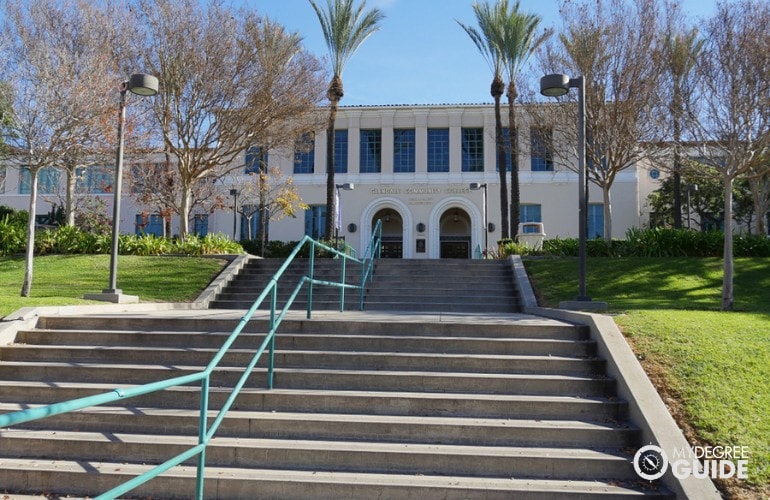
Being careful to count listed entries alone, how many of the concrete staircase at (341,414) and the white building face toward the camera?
2

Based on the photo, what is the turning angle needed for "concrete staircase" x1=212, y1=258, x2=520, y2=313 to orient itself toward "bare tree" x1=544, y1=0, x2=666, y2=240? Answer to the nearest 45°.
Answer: approximately 90° to its left

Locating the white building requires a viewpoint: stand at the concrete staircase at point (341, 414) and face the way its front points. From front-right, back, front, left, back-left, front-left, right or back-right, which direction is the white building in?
back

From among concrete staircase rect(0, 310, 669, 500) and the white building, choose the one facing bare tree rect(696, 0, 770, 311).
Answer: the white building

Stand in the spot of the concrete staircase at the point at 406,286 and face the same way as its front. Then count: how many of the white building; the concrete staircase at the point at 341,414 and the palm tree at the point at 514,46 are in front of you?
1

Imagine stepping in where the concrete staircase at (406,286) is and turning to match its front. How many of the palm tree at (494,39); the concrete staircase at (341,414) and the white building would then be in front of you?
1

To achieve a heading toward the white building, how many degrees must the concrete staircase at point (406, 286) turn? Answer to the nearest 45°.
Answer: approximately 180°

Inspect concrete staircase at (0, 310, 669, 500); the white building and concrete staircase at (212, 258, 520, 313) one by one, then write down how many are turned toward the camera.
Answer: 3

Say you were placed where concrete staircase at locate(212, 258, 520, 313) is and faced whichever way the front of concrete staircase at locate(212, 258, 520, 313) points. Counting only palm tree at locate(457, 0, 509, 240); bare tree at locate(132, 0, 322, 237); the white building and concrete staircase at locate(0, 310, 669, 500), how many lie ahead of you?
1

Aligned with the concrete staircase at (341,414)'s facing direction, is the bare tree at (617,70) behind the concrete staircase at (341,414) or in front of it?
behind

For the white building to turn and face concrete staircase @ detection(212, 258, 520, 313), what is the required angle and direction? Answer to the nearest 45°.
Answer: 0° — it already faces it
